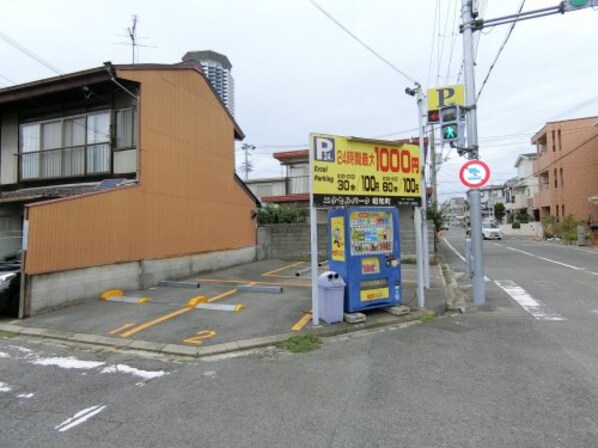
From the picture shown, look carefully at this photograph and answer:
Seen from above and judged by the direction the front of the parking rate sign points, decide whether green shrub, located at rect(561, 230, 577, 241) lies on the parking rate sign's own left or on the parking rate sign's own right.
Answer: on the parking rate sign's own left

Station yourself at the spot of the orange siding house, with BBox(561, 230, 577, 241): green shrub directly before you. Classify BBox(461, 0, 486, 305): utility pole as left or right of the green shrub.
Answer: right

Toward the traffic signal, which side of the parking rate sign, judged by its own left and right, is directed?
left

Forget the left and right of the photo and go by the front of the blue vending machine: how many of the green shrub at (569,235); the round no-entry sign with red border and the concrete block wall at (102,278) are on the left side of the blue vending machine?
2

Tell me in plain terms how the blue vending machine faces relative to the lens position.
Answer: facing the viewer and to the right of the viewer

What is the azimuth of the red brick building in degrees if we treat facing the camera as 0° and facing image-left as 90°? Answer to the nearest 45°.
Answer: approximately 45°

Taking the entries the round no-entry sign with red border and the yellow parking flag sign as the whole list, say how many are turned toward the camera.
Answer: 2

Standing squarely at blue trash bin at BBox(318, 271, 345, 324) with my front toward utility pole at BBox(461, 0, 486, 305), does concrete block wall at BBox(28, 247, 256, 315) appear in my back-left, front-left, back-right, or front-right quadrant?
back-left

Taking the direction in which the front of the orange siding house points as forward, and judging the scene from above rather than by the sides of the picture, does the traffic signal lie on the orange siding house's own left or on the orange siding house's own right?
on the orange siding house's own left

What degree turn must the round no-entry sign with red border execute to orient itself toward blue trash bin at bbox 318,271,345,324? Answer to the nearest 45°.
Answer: approximately 45° to its right

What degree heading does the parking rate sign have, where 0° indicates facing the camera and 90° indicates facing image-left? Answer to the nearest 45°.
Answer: approximately 315°

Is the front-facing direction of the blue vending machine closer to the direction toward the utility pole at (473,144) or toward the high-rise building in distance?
the utility pole

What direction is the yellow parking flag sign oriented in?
toward the camera
